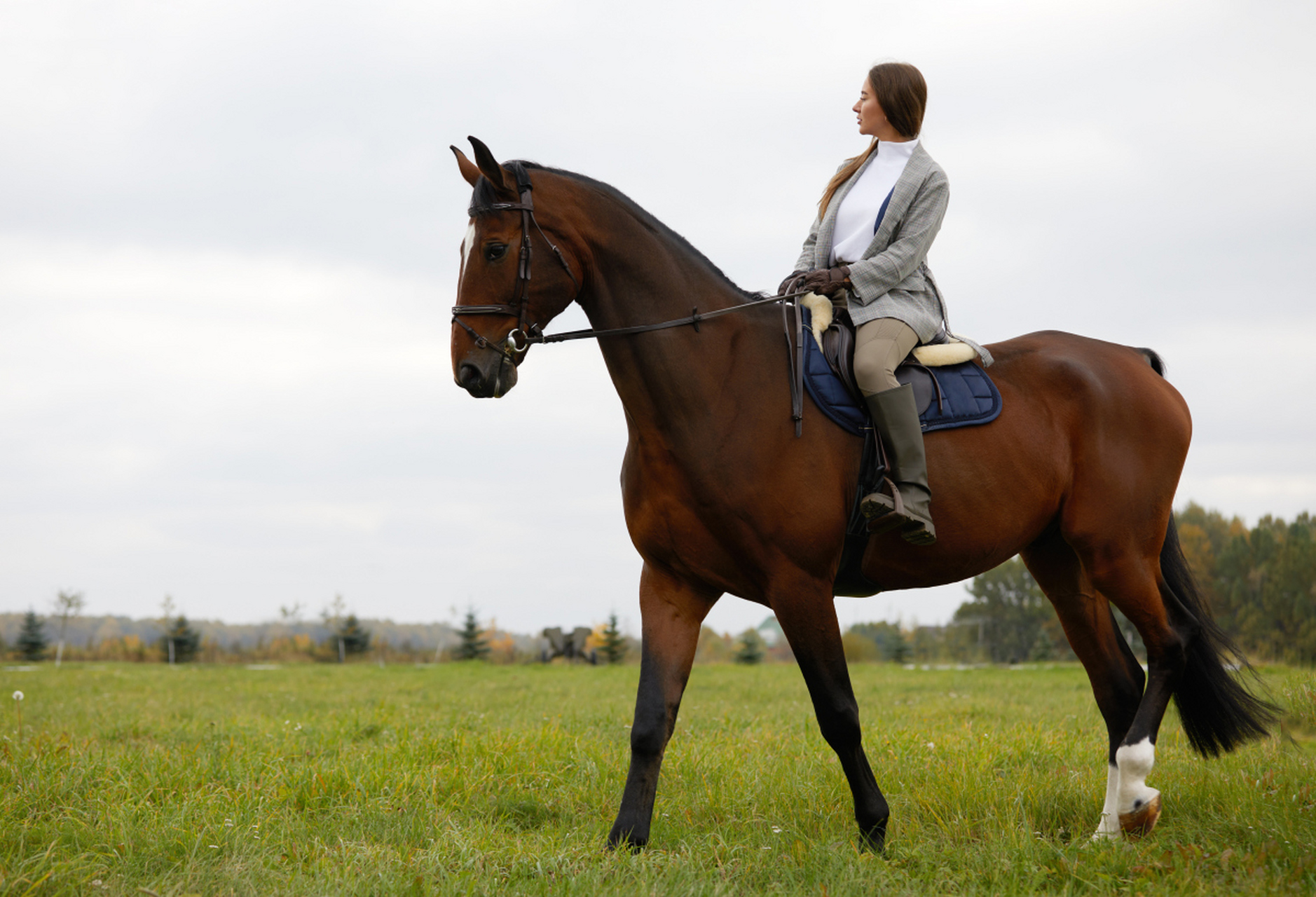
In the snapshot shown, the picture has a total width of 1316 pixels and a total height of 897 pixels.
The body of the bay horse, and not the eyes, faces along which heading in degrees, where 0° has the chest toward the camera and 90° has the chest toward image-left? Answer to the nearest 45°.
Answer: approximately 90°

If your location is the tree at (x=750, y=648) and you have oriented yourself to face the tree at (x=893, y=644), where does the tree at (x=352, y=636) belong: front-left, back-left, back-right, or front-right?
back-left

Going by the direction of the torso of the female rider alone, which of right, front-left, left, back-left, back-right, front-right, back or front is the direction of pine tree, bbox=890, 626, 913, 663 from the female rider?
back-right

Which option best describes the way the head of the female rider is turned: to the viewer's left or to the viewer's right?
to the viewer's left

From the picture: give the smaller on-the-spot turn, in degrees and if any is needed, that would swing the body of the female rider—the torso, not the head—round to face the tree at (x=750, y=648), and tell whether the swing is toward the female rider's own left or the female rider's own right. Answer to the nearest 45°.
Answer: approximately 135° to the female rider's own right

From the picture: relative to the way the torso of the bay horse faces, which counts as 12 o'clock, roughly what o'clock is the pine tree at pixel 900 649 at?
The pine tree is roughly at 3 o'clock from the bay horse.

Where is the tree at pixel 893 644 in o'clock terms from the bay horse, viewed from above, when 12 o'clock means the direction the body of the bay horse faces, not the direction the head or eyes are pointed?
The tree is roughly at 3 o'clock from the bay horse.

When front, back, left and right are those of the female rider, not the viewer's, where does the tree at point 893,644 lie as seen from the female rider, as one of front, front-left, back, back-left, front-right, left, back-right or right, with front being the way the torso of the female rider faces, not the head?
back-right
